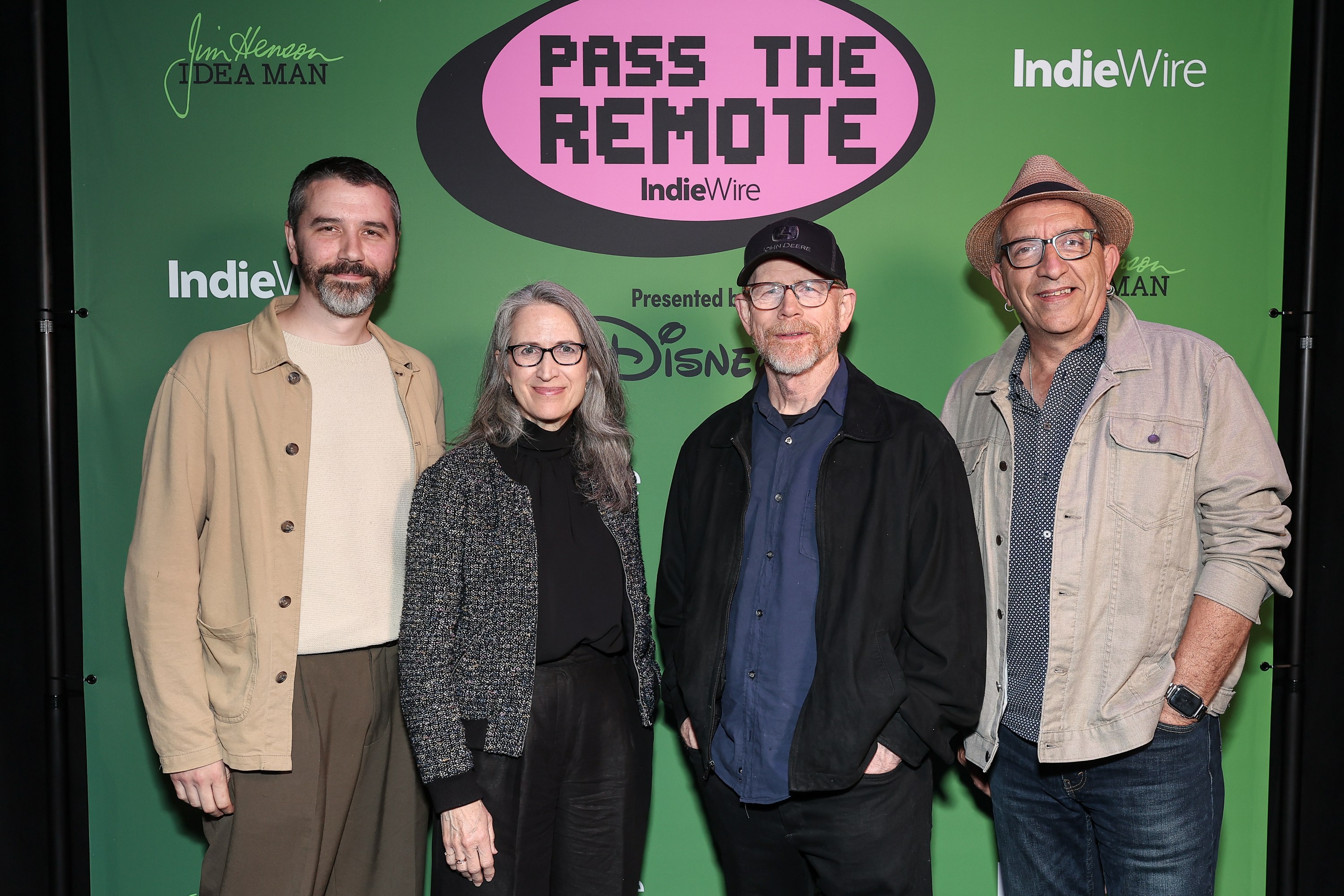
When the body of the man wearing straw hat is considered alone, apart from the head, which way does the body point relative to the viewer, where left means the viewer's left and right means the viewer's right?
facing the viewer and to the left of the viewer

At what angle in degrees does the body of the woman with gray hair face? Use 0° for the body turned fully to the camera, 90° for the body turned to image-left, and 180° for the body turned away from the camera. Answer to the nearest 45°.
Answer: approximately 315°

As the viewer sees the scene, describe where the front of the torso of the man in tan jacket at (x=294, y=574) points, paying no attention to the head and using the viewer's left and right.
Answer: facing the viewer and to the right of the viewer

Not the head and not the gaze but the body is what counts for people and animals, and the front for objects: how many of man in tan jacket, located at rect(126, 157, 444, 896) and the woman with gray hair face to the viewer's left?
0

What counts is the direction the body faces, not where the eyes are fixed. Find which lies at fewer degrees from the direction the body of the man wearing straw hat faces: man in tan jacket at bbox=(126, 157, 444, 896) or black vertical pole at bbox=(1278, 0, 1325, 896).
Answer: the man in tan jacket

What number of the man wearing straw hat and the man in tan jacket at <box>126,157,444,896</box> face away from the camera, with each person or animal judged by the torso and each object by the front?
0

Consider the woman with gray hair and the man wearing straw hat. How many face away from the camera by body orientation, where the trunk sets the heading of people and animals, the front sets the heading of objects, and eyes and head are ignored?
0

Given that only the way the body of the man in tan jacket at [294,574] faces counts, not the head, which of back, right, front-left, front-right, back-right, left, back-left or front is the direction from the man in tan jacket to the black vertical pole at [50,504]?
back

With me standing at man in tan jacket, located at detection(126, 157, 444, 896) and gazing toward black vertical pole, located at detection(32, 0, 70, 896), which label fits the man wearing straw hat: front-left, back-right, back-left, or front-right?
back-right

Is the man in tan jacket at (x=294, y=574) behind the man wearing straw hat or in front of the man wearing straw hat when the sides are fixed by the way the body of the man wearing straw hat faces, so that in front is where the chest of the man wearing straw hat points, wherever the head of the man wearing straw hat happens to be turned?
in front
